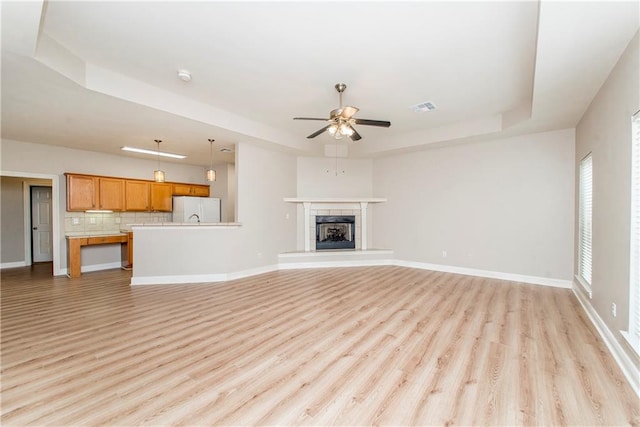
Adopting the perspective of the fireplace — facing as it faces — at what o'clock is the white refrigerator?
The white refrigerator is roughly at 3 o'clock from the fireplace.

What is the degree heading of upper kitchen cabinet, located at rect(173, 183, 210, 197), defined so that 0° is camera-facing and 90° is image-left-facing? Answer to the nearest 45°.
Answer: approximately 0°

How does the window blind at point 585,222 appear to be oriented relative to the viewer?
to the viewer's left

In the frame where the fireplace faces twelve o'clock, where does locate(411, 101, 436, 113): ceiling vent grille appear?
The ceiling vent grille is roughly at 11 o'clock from the fireplace.

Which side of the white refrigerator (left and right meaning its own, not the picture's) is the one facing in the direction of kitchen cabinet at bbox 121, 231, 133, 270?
right

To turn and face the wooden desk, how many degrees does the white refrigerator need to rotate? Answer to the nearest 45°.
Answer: approximately 90° to its right

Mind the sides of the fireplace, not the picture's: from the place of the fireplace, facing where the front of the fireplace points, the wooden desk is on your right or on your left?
on your right

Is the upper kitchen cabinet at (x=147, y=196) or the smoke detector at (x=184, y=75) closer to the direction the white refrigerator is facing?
the smoke detector

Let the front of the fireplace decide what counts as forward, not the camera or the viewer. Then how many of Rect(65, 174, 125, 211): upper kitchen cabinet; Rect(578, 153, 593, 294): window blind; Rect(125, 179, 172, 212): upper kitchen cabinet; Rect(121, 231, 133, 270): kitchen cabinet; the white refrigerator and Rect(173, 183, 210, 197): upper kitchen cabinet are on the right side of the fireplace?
5
